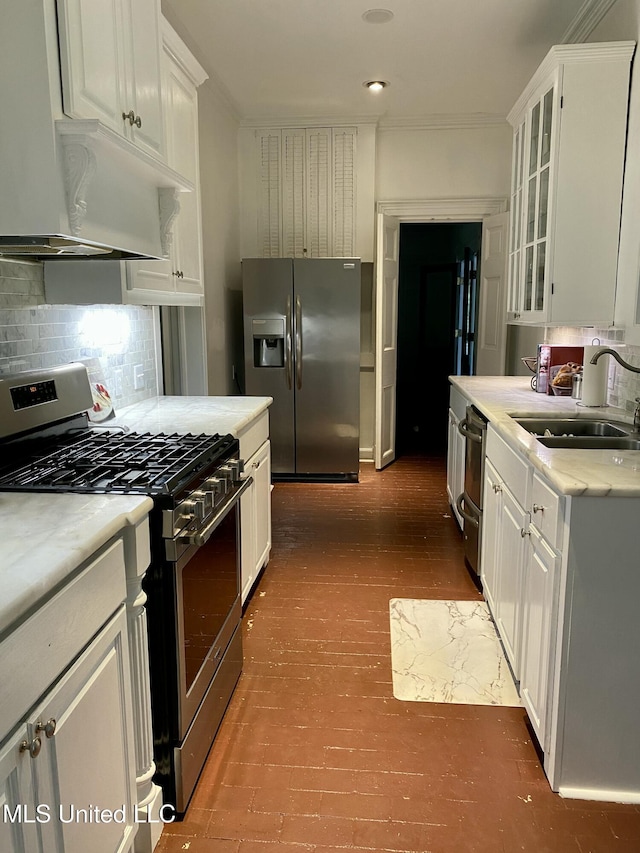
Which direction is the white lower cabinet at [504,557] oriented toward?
to the viewer's left

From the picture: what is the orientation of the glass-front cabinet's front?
to the viewer's left

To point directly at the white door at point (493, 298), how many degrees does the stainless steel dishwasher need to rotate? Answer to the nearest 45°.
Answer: approximately 90° to its right

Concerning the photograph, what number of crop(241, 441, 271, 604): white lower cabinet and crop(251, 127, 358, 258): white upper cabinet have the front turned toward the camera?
1

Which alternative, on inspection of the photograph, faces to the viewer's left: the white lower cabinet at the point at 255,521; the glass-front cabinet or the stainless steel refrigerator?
the glass-front cabinet

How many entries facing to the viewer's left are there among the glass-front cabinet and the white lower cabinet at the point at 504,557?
2

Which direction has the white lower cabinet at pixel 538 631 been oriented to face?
to the viewer's left

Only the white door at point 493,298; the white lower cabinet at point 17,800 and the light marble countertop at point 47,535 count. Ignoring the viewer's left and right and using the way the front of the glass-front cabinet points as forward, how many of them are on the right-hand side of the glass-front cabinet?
1

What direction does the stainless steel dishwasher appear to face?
to the viewer's left

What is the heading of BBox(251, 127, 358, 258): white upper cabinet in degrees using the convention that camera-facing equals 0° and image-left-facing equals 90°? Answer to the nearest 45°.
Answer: approximately 0°
